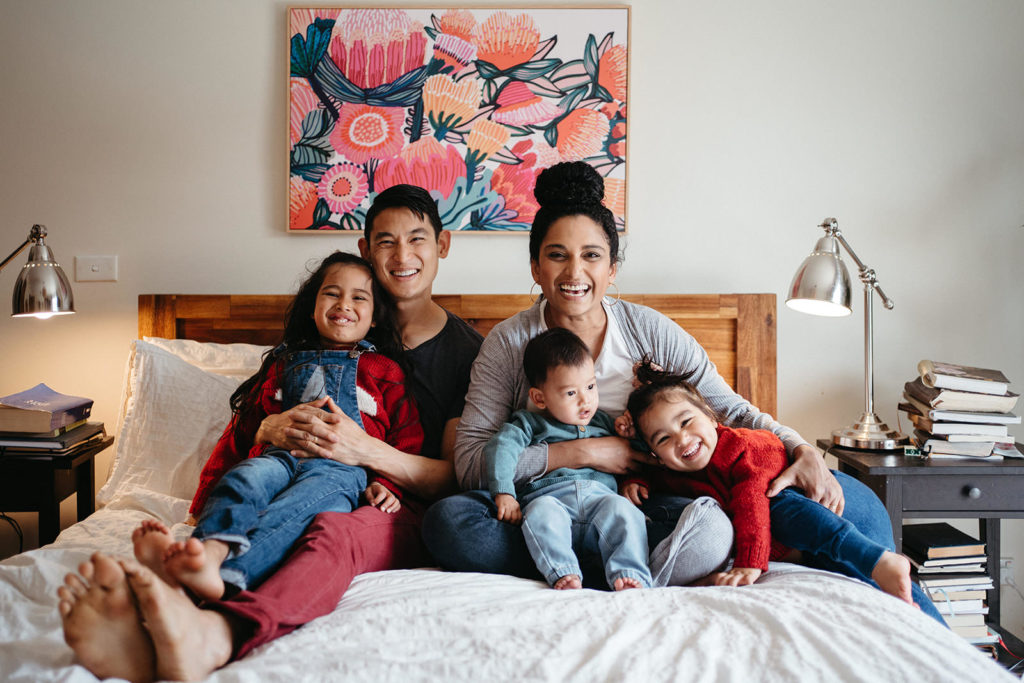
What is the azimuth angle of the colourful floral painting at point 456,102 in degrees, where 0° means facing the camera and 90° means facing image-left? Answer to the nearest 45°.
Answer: approximately 0°

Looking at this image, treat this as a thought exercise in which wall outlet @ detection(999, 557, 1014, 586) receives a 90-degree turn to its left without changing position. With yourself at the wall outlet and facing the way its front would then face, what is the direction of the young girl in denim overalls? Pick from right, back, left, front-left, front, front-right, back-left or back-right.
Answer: back-right

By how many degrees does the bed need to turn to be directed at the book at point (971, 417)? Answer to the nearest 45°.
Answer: approximately 135° to its left

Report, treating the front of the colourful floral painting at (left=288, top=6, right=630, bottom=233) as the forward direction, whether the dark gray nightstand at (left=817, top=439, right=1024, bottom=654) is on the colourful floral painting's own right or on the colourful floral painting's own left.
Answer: on the colourful floral painting's own left

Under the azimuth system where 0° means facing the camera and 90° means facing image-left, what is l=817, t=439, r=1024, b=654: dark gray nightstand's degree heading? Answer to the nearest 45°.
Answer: approximately 0°
